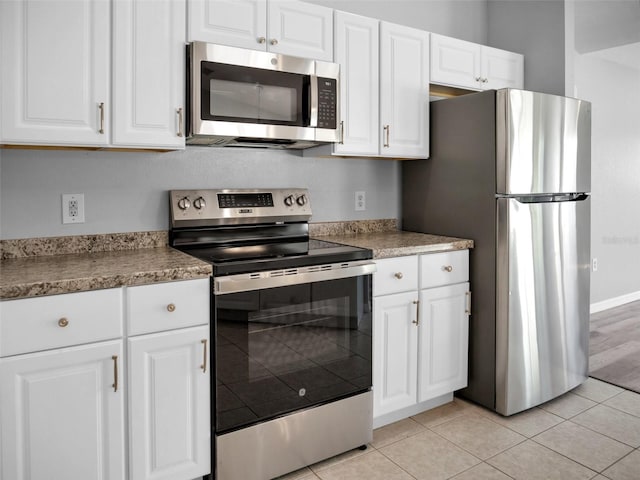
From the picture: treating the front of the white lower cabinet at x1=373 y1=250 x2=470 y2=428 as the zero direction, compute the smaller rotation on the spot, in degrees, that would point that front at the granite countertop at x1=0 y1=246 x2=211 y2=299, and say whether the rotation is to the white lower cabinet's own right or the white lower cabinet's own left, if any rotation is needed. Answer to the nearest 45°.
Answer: approximately 90° to the white lower cabinet's own right

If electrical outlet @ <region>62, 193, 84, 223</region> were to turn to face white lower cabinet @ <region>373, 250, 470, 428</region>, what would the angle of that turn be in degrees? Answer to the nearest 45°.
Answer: approximately 90° to its left

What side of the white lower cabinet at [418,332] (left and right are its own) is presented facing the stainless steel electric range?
right

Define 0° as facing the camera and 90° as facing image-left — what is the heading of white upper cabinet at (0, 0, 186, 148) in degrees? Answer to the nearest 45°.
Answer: approximately 0°

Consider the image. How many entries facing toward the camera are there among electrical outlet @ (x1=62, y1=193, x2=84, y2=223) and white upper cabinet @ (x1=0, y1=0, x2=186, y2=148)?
2
